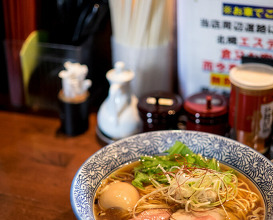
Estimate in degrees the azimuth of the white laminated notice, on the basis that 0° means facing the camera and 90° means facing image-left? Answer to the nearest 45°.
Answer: approximately 0°

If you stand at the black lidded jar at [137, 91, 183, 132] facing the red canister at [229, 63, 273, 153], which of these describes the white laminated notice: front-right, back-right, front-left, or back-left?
front-left
